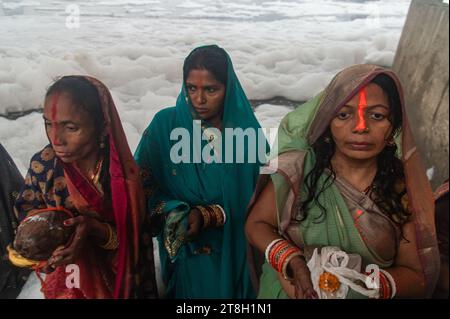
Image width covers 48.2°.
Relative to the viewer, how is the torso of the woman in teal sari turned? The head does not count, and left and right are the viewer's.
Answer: facing the viewer

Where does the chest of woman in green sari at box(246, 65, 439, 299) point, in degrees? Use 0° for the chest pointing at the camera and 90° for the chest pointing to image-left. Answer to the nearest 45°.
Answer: approximately 0°

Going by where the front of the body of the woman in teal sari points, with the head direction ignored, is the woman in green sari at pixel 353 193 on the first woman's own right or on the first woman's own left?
on the first woman's own left

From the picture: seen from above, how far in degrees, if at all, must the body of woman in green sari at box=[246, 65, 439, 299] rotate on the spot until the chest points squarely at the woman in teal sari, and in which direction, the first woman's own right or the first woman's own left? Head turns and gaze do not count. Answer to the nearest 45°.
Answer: approximately 90° to the first woman's own right

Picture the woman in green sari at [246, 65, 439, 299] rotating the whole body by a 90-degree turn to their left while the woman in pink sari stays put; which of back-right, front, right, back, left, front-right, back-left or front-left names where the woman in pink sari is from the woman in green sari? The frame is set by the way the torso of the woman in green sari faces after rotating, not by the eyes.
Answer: back
